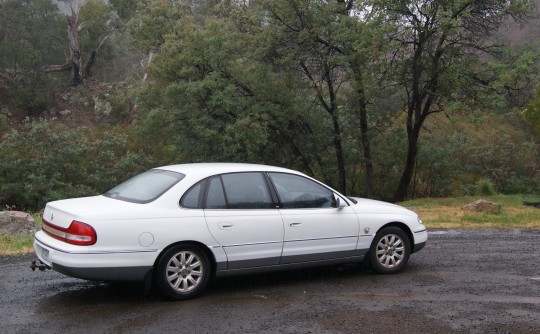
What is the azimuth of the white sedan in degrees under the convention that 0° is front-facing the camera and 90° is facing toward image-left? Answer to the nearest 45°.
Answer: approximately 225°

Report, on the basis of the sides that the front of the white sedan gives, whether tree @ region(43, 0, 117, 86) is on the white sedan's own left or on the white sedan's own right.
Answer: on the white sedan's own left

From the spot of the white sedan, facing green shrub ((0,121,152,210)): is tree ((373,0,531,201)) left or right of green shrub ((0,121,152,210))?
right

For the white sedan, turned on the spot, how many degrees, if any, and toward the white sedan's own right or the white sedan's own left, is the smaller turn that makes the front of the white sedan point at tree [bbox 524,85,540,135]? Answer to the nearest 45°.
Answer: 0° — it already faces it

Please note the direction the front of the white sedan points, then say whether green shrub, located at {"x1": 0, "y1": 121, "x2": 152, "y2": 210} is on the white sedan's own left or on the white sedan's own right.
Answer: on the white sedan's own left

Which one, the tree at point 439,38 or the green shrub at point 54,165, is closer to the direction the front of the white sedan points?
the tree

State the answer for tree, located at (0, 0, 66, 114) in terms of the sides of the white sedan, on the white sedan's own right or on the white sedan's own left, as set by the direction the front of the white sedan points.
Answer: on the white sedan's own left

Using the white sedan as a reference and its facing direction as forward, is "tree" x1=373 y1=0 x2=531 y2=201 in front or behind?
in front
